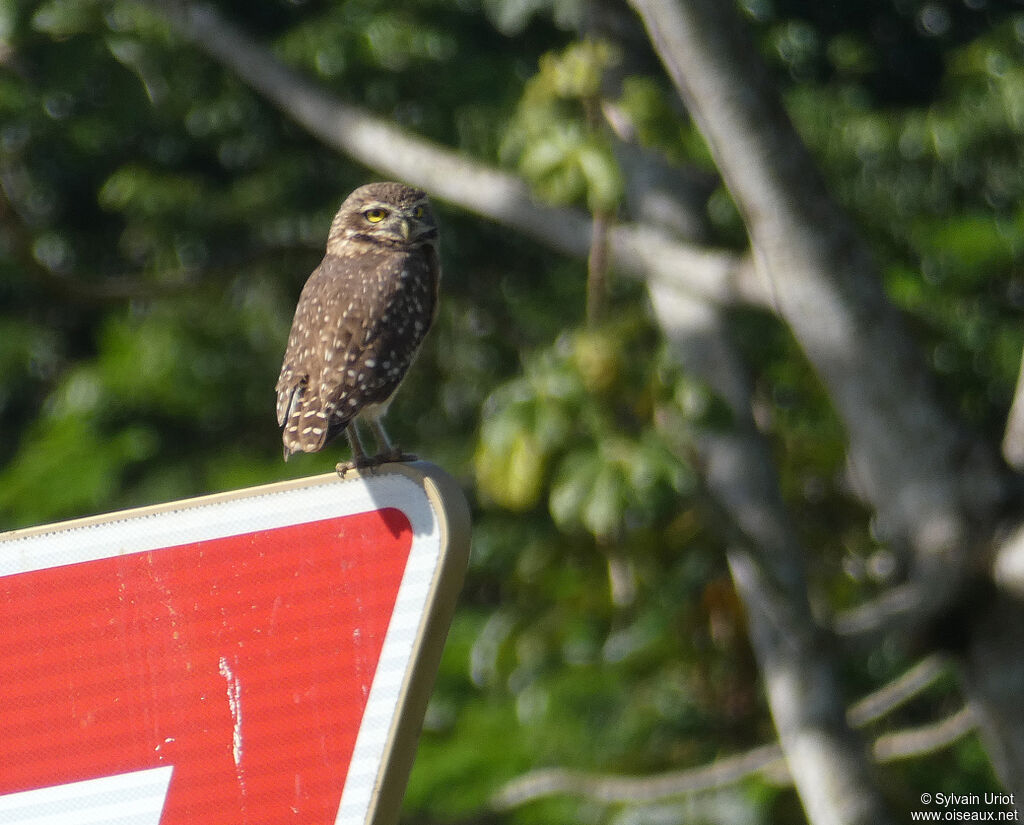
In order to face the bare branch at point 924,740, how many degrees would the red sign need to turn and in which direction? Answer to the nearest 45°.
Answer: approximately 180°

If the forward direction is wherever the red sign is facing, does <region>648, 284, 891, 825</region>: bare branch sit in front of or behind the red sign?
behind

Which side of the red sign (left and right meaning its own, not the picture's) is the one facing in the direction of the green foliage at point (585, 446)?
back

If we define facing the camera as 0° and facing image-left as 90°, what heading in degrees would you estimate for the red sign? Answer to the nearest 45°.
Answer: approximately 45°

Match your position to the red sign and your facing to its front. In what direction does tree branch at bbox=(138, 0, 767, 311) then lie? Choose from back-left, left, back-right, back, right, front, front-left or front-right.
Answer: back-right

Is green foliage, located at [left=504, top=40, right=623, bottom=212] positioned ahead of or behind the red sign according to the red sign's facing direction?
behind

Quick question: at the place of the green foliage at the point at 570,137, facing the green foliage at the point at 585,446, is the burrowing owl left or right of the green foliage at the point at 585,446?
right
